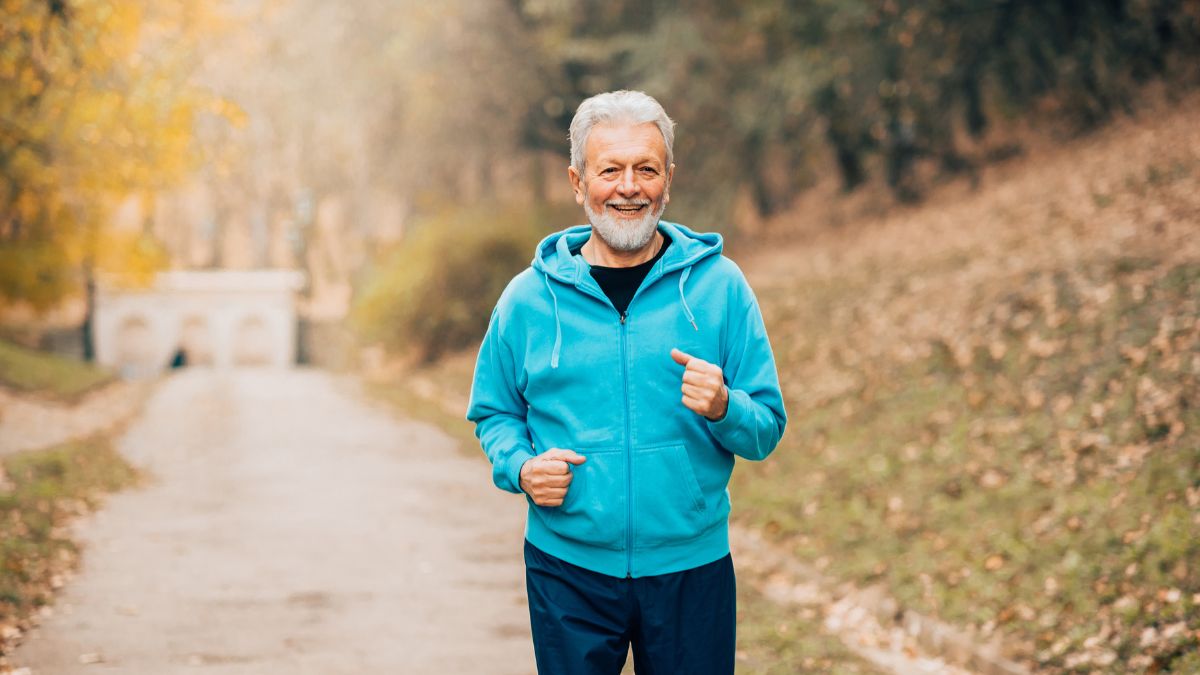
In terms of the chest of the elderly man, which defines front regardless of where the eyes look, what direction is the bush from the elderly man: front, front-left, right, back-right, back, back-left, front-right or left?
back

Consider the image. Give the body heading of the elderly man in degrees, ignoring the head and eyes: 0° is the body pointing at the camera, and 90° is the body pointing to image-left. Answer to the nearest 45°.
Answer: approximately 0°

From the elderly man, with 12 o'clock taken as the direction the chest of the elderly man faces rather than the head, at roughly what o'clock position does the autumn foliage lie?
The autumn foliage is roughly at 5 o'clock from the elderly man.
